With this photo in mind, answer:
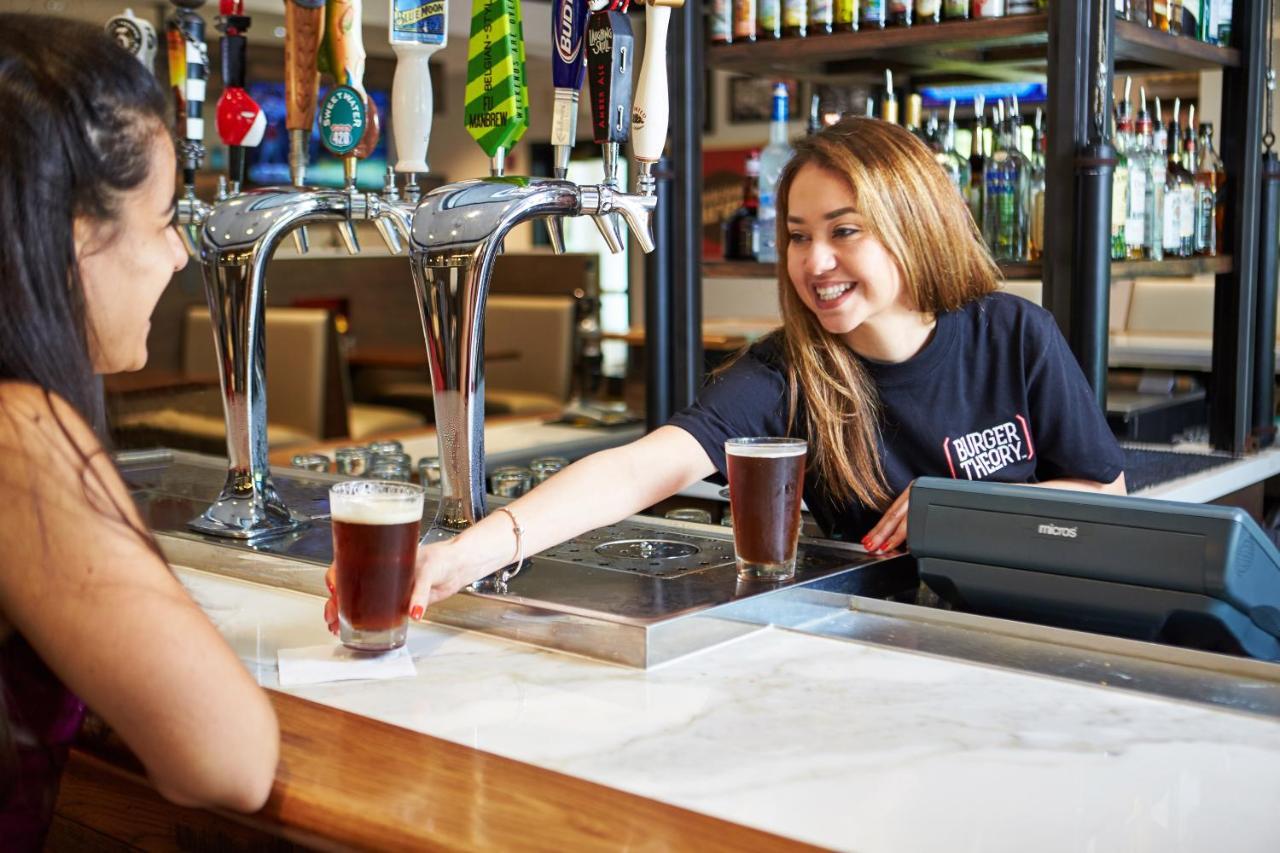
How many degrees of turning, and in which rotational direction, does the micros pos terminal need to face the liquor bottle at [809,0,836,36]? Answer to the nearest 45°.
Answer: approximately 45° to its left

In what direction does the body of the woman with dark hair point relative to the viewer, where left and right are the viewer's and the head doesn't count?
facing away from the viewer and to the right of the viewer

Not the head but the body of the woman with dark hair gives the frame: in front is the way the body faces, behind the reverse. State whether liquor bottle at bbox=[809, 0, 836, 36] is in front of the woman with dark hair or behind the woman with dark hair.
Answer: in front

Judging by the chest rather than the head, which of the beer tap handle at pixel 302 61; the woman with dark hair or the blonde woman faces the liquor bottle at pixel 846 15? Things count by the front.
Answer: the woman with dark hair

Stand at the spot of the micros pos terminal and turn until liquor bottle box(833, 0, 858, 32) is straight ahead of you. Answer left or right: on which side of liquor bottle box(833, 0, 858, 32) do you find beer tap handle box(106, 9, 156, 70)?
left

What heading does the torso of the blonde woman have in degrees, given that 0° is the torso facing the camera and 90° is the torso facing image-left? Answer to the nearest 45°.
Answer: approximately 45°

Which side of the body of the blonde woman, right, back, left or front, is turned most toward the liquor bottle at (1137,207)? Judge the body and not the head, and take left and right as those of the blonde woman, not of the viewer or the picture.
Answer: back

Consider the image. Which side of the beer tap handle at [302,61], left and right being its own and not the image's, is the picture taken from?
front

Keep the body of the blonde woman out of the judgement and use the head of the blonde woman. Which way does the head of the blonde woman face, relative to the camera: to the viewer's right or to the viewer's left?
to the viewer's left

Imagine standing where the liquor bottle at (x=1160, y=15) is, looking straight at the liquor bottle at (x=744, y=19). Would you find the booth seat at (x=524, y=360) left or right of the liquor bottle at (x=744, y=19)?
right

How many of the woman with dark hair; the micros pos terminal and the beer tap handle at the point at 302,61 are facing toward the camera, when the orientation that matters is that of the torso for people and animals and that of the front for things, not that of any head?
1

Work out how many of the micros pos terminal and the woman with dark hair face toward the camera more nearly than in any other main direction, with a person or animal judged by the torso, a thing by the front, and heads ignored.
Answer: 0

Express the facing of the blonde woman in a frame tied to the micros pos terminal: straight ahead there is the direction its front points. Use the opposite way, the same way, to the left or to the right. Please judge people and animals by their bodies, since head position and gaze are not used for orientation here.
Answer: the opposite way

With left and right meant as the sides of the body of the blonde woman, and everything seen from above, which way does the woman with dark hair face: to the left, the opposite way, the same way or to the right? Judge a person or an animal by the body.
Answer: the opposite way

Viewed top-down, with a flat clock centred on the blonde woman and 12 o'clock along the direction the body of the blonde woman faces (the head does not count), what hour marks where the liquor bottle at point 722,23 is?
The liquor bottle is roughly at 4 o'clock from the blonde woman.

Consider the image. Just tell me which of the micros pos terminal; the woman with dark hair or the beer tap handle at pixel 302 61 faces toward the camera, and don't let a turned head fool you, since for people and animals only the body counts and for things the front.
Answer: the beer tap handle
